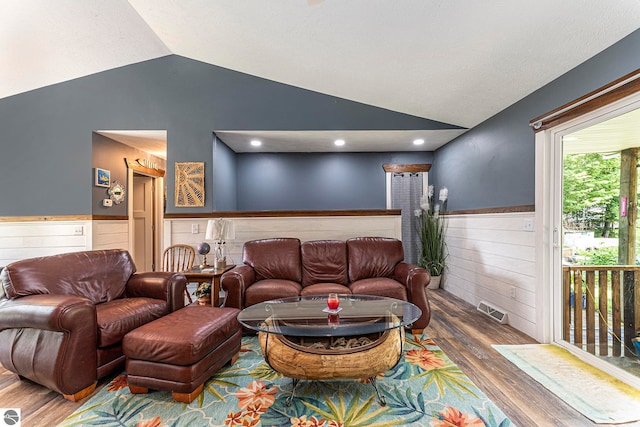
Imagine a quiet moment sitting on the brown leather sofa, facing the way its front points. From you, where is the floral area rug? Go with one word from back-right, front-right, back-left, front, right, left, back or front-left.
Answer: front

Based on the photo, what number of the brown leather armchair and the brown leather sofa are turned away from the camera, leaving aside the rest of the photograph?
0

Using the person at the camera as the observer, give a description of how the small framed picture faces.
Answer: facing the viewer and to the right of the viewer

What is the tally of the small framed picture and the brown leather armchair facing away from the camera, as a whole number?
0

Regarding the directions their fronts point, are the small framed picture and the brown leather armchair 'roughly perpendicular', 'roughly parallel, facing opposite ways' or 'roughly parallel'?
roughly parallel

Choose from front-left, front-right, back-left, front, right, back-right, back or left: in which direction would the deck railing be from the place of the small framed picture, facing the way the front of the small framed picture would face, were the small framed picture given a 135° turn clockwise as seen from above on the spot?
back-left

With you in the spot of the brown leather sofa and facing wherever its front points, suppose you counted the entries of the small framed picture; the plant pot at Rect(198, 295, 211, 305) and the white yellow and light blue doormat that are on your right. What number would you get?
2

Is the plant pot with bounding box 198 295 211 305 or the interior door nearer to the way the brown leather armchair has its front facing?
the plant pot

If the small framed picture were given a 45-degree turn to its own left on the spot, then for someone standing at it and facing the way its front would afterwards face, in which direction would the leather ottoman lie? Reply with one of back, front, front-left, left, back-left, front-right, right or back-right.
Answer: right

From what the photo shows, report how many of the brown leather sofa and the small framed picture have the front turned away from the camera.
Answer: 0

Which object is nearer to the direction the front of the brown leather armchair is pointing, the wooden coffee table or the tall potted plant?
the wooden coffee table

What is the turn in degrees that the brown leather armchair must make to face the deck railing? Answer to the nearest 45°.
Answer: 0° — it already faces it

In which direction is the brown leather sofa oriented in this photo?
toward the camera

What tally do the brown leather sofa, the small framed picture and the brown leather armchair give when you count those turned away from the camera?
0

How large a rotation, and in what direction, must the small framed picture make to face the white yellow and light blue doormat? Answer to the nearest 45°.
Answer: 0° — it already faces it

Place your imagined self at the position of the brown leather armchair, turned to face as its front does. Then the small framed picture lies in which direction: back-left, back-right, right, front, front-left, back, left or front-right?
back-left
